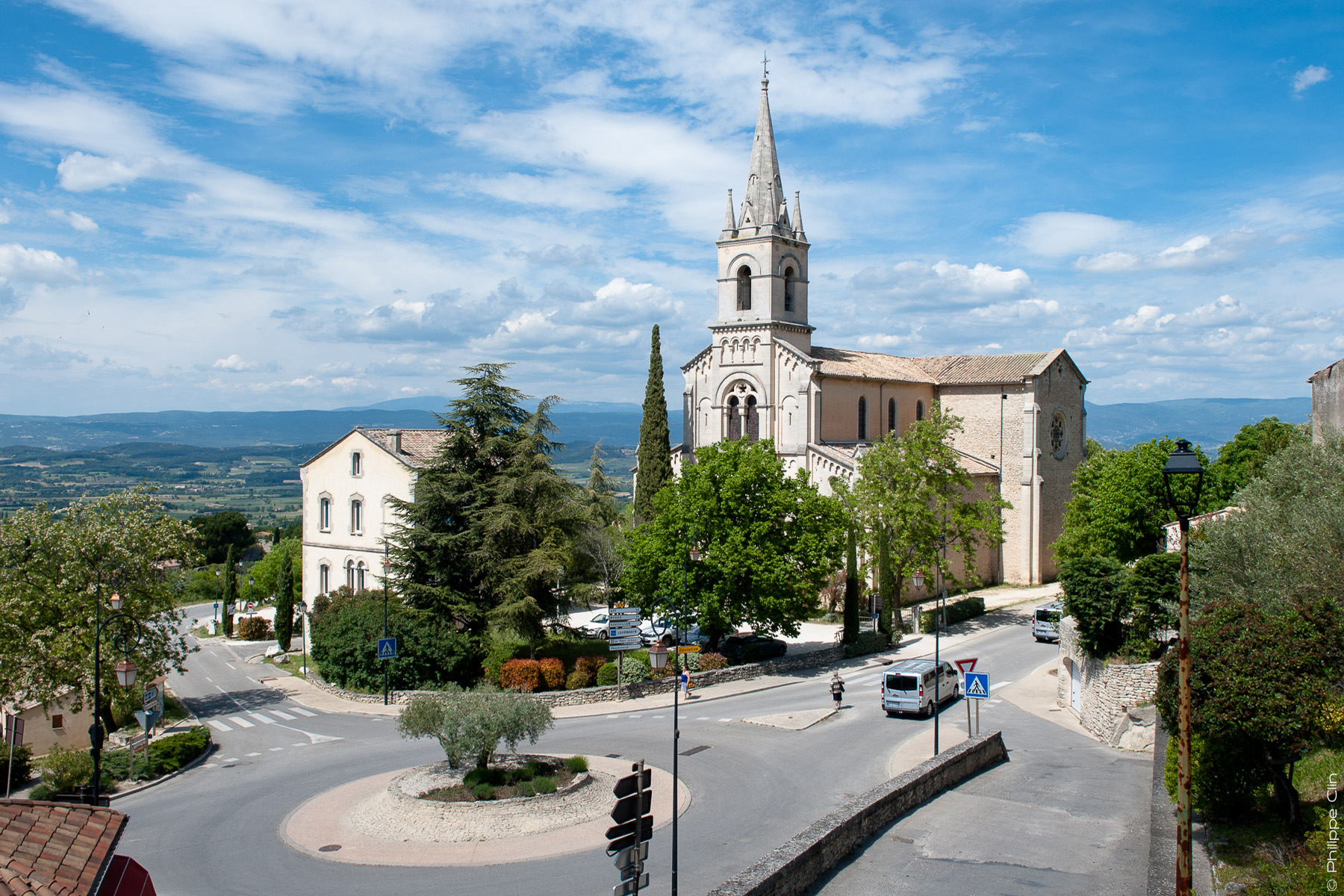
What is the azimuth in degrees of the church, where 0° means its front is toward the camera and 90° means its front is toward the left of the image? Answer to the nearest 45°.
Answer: approximately 45°

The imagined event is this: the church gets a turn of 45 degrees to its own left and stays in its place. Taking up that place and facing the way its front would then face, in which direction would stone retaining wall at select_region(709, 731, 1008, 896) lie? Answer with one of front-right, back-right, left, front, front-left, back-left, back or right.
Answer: front
